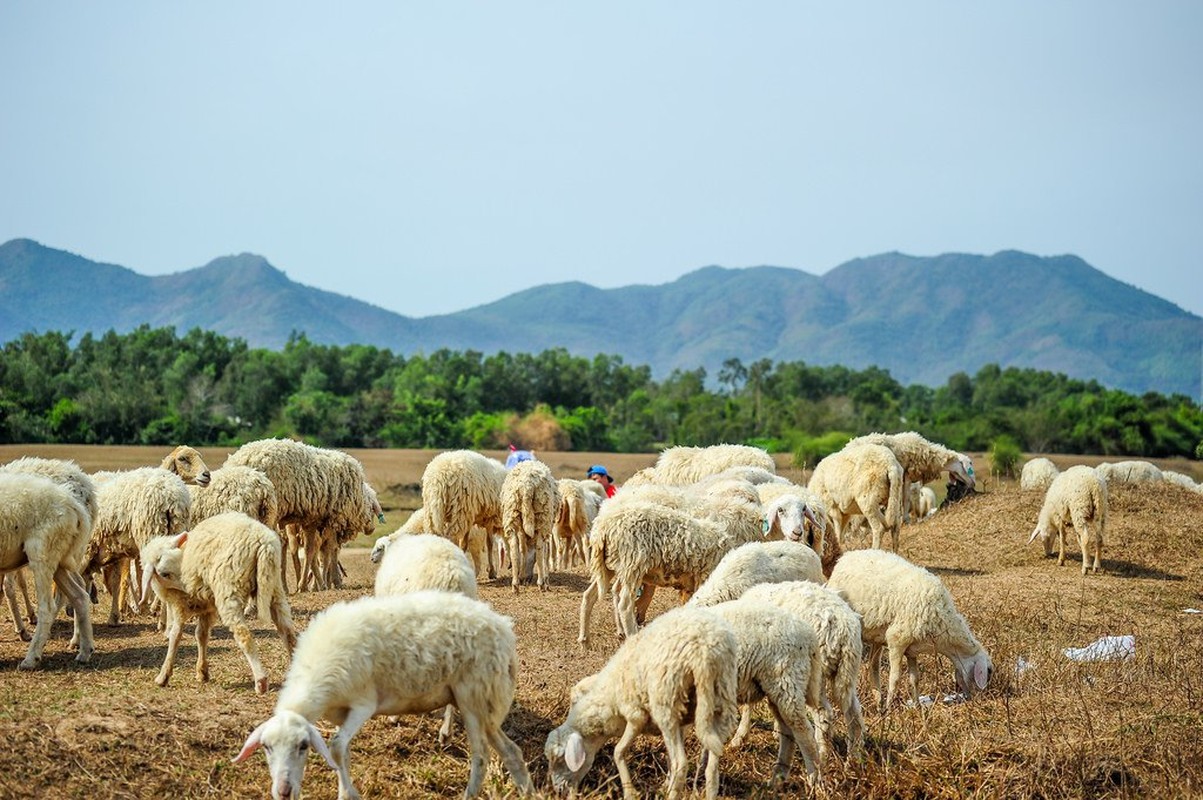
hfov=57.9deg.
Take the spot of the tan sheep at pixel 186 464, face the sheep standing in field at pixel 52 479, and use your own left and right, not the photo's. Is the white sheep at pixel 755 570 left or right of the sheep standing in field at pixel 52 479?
left

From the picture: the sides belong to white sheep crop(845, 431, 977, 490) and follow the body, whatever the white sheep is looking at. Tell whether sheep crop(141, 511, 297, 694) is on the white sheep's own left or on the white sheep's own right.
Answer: on the white sheep's own right

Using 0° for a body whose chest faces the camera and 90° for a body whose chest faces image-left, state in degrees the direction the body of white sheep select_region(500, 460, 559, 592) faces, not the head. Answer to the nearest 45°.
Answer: approximately 180°

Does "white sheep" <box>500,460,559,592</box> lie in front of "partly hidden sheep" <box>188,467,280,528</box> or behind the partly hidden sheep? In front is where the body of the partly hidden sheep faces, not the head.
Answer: behind

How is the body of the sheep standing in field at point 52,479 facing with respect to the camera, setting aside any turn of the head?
to the viewer's left

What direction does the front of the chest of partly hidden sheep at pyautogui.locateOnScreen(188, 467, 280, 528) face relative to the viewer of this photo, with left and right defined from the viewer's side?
facing to the left of the viewer

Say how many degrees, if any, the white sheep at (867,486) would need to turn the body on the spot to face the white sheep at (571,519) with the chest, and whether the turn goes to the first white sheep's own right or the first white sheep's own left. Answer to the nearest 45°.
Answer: approximately 90° to the first white sheep's own left

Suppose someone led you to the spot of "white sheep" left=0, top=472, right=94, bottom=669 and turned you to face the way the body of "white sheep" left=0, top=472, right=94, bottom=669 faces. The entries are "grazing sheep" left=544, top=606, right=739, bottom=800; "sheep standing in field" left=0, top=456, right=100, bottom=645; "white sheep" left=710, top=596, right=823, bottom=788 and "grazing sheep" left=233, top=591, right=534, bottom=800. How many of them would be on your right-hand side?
1

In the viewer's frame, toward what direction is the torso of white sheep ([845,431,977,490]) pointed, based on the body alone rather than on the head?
to the viewer's right

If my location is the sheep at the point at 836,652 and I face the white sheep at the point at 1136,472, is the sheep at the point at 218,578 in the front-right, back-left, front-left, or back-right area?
back-left

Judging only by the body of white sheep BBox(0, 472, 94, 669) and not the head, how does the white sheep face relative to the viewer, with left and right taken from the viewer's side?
facing to the left of the viewer

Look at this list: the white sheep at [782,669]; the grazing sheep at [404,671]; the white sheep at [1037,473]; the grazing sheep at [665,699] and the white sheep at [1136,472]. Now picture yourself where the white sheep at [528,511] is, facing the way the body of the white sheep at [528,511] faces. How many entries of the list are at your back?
3
